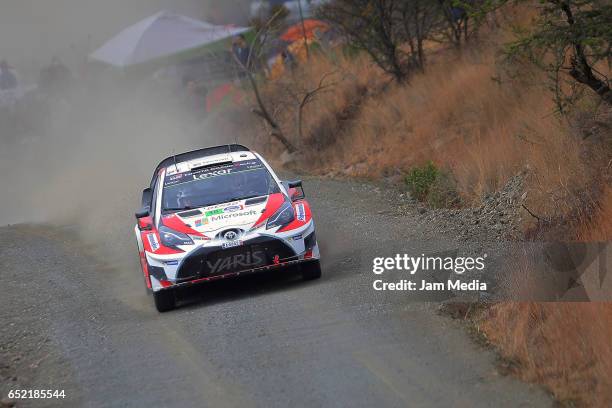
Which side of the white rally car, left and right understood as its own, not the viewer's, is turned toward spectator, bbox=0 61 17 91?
back

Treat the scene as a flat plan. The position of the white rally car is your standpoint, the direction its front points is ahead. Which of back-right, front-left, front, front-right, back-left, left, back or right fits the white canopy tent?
back

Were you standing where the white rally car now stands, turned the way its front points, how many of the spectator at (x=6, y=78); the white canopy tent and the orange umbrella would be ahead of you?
0

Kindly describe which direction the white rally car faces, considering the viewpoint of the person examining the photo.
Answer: facing the viewer

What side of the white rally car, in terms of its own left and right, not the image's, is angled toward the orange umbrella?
back

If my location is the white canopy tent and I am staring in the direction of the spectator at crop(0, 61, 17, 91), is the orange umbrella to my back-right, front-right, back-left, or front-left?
back-right
